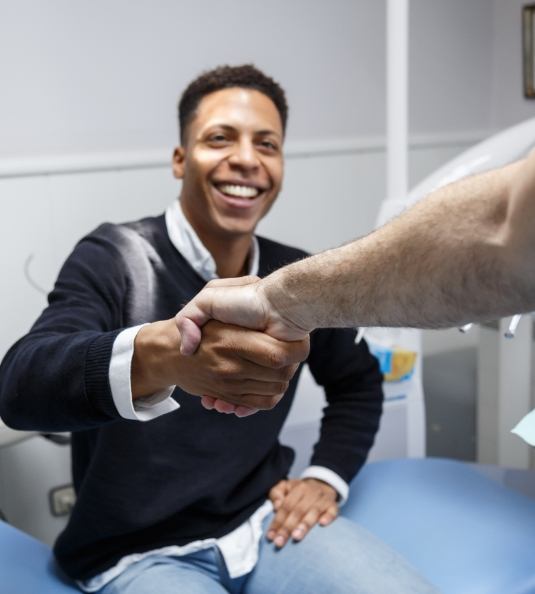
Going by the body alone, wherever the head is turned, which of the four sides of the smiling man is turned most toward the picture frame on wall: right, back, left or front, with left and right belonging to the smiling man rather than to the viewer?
left

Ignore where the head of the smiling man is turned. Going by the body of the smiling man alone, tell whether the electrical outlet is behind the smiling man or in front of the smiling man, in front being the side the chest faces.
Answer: behind

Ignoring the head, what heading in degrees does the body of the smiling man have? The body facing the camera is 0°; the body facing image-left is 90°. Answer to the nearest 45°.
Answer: approximately 315°
